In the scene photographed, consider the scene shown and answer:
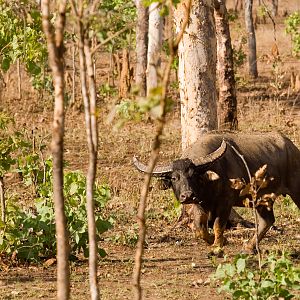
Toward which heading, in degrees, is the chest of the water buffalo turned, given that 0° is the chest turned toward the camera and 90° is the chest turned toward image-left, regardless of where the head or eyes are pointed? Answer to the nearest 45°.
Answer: approximately 45°

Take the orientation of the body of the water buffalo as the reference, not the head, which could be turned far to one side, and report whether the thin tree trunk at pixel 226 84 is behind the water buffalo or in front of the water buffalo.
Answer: behind

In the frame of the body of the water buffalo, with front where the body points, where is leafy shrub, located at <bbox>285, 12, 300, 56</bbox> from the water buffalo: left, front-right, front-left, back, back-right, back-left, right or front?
back-right

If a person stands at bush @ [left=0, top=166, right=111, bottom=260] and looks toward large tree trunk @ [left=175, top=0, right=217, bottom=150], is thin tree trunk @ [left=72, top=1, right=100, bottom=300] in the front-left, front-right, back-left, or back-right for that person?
back-right

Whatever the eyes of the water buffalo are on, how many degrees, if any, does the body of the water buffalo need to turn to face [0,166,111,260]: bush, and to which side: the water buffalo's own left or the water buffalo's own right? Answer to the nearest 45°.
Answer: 0° — it already faces it

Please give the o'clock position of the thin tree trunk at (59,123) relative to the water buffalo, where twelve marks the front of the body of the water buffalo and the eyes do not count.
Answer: The thin tree trunk is roughly at 11 o'clock from the water buffalo.
